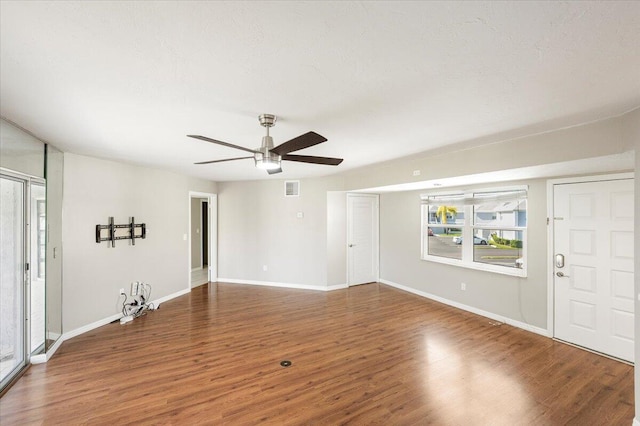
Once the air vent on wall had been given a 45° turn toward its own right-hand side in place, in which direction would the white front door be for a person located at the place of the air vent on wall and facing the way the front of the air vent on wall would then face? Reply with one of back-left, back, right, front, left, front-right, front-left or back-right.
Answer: left

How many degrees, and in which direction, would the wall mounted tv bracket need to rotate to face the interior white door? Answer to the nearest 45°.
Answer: approximately 45° to its left

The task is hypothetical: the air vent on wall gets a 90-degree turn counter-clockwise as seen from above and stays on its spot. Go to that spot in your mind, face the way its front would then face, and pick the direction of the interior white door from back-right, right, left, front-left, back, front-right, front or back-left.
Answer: front

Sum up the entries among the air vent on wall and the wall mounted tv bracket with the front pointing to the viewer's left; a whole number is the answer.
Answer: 0

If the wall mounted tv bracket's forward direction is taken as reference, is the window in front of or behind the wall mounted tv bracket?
in front

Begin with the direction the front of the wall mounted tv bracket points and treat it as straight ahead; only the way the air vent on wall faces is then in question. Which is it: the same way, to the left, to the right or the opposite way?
to the right

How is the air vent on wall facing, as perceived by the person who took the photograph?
facing the viewer

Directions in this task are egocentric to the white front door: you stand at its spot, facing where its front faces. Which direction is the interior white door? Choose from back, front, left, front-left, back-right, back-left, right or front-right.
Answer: front-right

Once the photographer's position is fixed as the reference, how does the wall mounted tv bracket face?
facing the viewer and to the right of the viewer

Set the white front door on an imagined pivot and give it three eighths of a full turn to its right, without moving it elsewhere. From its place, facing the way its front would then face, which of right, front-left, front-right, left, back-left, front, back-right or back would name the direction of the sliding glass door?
back-left

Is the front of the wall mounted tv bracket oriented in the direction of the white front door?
yes

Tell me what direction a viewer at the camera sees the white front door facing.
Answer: facing the viewer and to the left of the viewer

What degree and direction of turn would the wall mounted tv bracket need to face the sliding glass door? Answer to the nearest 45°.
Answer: approximately 90° to its right
